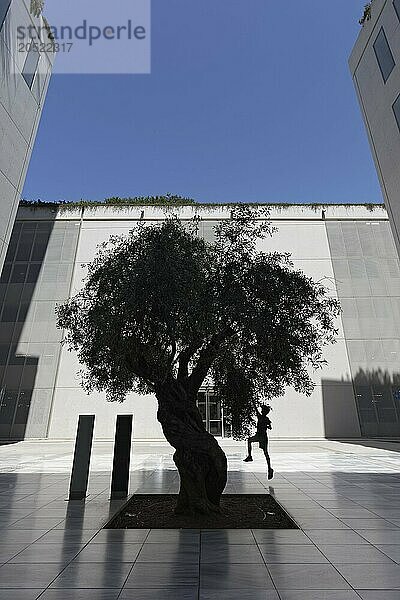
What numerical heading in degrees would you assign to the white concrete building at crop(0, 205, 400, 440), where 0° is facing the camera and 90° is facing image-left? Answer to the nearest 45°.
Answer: approximately 0°

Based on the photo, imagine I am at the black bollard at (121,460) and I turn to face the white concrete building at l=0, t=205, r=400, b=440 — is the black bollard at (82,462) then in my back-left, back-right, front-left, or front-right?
back-left

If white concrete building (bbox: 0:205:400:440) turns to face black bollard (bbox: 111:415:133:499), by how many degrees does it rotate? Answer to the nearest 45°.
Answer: approximately 45° to its right

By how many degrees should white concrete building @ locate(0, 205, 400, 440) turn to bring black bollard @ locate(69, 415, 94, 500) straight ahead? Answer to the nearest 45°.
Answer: approximately 45° to its right
